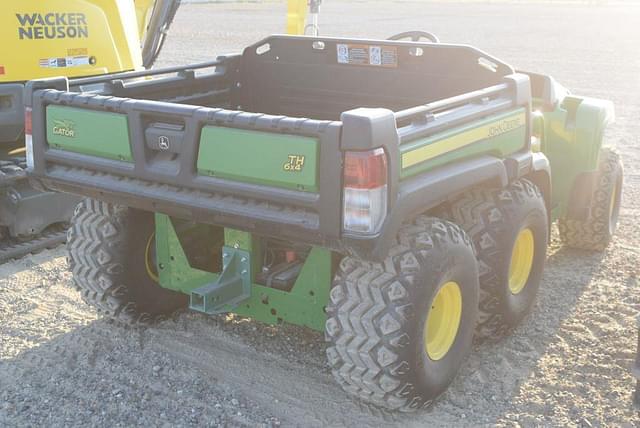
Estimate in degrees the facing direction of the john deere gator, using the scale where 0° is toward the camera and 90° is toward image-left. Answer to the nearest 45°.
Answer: approximately 225°
